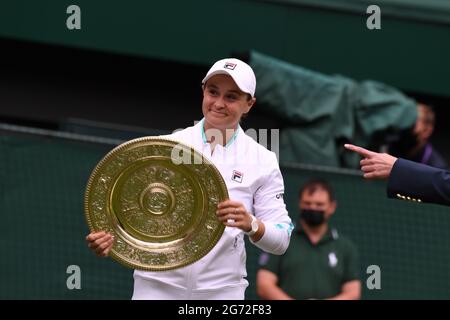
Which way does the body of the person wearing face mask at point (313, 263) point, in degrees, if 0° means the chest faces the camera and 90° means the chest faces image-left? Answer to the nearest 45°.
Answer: approximately 0°

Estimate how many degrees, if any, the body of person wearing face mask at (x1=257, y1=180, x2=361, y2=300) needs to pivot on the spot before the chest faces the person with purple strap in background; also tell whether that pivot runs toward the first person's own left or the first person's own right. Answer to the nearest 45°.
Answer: approximately 135° to the first person's own left

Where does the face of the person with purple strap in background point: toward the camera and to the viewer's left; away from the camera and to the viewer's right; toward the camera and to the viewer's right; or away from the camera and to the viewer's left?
toward the camera and to the viewer's left
